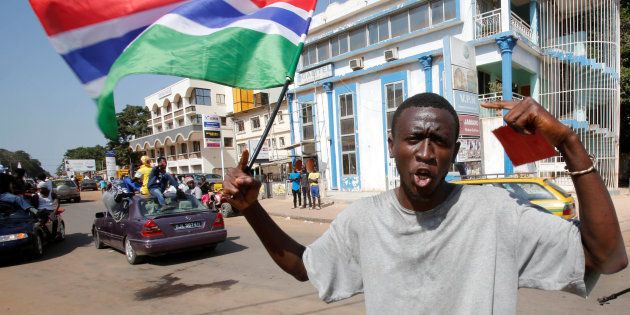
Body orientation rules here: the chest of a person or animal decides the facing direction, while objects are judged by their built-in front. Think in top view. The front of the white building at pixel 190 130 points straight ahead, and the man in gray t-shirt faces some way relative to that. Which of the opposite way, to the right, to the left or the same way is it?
the same way

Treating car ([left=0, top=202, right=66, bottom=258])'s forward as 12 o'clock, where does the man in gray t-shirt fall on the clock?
The man in gray t-shirt is roughly at 10 o'clock from the car.

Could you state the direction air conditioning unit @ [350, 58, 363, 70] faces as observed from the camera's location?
facing the viewer and to the left of the viewer

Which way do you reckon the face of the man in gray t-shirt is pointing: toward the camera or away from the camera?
toward the camera

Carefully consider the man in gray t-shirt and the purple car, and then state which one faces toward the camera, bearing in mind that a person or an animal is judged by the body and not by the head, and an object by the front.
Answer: the man in gray t-shirt

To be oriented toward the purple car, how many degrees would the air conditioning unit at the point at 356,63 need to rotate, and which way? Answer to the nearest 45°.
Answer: approximately 45° to its left

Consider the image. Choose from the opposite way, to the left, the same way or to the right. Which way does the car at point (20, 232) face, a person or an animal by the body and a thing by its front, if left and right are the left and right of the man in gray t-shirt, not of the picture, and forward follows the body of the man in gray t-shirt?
the same way

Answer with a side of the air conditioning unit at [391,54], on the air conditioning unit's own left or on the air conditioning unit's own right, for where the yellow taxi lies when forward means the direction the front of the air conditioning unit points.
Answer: on the air conditioning unit's own left

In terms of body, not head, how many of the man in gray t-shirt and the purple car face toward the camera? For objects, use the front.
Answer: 1

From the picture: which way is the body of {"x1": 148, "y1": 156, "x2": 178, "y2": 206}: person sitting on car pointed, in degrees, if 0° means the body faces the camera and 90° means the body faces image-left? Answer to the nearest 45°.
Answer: approximately 315°

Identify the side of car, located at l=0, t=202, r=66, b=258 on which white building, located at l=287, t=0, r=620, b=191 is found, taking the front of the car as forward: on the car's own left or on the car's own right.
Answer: on the car's own left

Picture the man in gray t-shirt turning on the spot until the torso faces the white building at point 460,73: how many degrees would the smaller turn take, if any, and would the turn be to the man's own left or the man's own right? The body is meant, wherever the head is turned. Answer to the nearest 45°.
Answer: approximately 180°

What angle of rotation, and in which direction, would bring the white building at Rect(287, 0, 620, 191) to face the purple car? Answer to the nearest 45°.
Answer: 0° — it already faces it

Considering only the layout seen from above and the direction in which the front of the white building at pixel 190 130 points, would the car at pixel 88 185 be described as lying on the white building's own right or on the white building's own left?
on the white building's own right

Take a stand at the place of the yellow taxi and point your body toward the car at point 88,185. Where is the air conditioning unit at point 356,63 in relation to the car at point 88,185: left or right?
right

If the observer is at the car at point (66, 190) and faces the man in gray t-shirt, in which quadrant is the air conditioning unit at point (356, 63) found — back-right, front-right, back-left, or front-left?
front-left

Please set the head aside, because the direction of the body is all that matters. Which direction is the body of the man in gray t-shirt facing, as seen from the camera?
toward the camera

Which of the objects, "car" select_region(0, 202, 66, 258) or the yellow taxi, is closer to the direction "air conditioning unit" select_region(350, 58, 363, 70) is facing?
the car
